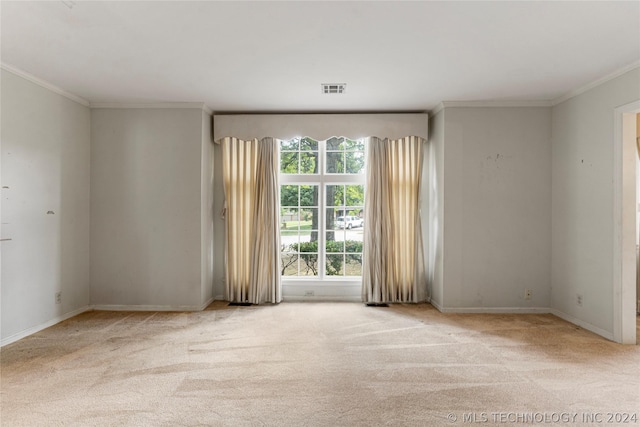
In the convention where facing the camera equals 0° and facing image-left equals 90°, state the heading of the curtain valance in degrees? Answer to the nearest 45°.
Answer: approximately 0°
